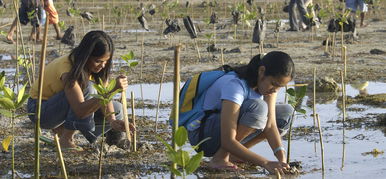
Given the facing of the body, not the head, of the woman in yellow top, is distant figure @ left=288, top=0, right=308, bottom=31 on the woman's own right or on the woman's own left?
on the woman's own left

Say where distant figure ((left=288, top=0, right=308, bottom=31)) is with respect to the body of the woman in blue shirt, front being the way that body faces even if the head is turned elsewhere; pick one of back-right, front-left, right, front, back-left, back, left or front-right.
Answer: back-left

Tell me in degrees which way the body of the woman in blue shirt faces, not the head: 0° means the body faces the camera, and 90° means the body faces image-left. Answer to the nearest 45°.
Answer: approximately 315°

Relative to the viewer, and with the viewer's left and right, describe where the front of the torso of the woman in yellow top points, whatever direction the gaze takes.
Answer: facing to the right of the viewer
